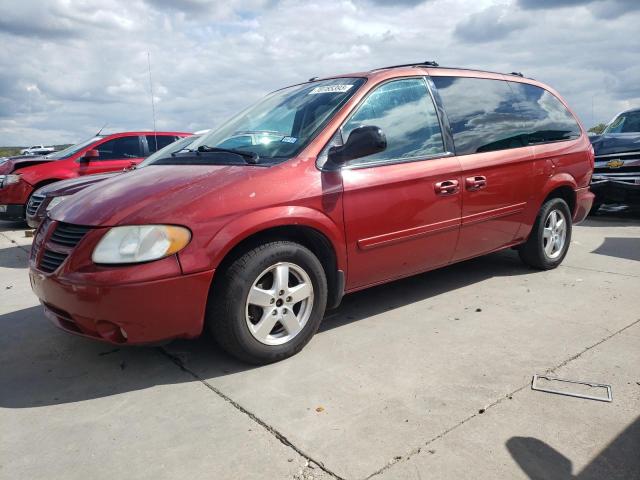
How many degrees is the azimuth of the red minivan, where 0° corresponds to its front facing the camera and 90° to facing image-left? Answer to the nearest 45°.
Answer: approximately 45°

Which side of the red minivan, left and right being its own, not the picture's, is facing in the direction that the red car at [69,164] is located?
right

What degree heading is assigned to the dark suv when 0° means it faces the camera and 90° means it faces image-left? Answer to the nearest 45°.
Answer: approximately 45°

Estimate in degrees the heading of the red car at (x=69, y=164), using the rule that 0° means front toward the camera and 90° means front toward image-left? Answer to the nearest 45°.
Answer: approximately 45°

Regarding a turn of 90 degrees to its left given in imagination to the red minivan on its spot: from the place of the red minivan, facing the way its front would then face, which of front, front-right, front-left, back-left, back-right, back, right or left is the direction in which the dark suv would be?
left
